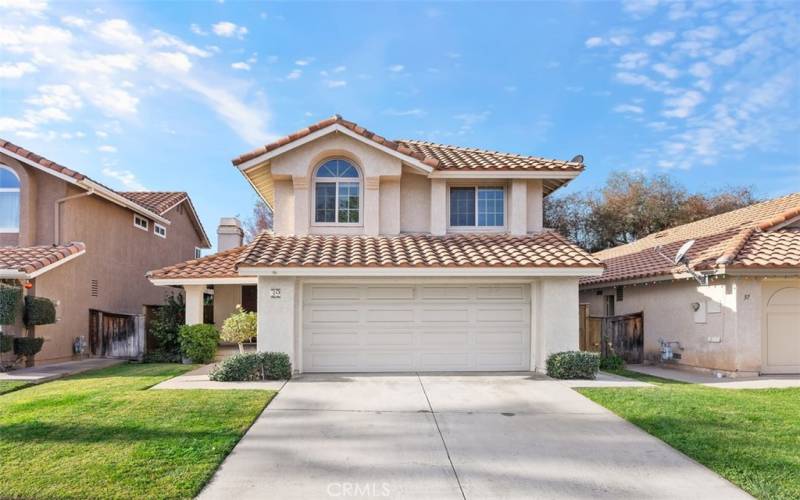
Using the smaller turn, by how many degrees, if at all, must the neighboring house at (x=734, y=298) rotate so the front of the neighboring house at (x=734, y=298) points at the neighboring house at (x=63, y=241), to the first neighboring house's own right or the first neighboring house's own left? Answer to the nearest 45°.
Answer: approximately 135° to the first neighboring house's own right

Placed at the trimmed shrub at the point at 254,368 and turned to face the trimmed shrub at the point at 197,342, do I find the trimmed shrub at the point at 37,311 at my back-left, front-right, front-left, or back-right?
front-left

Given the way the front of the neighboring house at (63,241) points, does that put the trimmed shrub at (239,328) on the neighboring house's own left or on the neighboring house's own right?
on the neighboring house's own left

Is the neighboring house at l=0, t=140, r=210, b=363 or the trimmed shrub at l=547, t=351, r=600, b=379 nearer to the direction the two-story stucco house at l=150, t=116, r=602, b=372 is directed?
the trimmed shrub

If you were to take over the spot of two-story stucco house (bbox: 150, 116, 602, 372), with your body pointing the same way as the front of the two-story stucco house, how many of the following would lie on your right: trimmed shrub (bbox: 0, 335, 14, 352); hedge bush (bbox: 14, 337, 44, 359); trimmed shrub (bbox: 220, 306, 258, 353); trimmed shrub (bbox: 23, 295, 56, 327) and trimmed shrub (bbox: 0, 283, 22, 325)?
5

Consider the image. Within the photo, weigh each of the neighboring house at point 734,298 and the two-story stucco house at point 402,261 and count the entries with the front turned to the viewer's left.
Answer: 0

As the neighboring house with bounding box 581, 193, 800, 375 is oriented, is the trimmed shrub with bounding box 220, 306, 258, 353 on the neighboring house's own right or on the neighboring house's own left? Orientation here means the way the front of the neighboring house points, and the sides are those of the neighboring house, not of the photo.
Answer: on the neighboring house's own right

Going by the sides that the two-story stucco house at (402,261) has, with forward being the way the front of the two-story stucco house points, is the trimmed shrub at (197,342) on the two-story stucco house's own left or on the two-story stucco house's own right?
on the two-story stucco house's own right

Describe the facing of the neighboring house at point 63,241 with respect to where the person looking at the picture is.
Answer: facing the viewer and to the left of the viewer

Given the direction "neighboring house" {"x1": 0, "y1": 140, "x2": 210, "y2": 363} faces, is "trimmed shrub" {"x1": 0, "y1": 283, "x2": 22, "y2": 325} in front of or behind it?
in front

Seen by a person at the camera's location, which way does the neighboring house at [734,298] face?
facing the viewer and to the right of the viewer

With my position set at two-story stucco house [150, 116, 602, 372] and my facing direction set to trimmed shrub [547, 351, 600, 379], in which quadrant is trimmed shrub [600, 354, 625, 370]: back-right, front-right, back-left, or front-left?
front-left

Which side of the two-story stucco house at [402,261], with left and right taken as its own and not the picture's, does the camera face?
front

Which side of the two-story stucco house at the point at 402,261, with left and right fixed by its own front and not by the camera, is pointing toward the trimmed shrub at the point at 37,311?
right

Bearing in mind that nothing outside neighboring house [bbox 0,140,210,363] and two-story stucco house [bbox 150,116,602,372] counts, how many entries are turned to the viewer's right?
0
